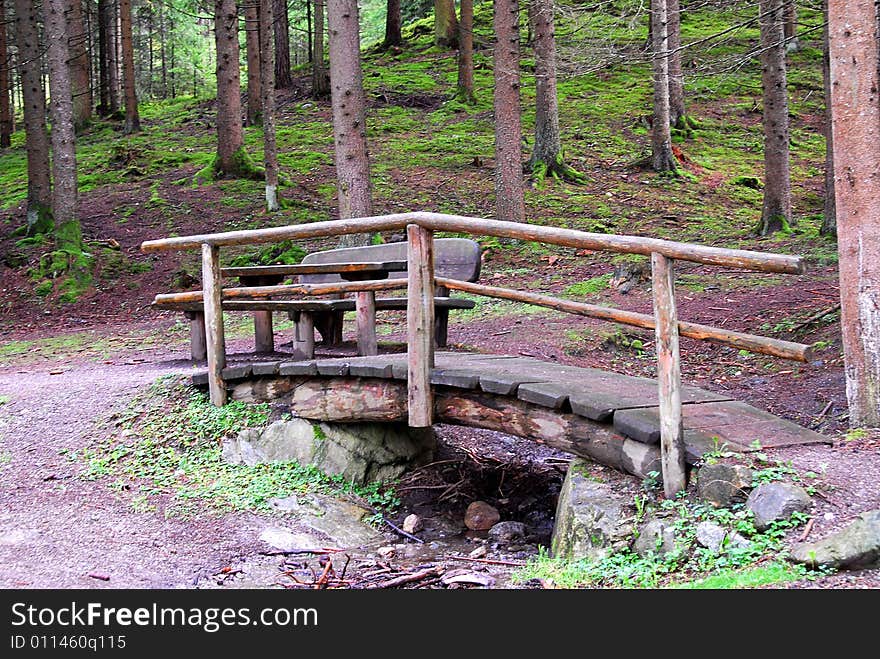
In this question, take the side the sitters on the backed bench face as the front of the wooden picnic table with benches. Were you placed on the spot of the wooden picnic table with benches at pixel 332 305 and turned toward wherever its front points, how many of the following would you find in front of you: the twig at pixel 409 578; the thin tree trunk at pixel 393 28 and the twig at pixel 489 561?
2

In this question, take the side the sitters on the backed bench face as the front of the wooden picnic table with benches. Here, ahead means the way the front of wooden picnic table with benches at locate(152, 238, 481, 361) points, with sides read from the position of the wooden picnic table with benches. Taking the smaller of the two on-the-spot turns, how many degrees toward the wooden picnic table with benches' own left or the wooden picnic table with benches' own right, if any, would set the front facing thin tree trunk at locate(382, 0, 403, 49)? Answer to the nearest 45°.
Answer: approximately 180°

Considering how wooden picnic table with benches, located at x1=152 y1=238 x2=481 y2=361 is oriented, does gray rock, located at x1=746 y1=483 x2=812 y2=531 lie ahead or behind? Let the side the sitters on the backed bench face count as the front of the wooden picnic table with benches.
ahead

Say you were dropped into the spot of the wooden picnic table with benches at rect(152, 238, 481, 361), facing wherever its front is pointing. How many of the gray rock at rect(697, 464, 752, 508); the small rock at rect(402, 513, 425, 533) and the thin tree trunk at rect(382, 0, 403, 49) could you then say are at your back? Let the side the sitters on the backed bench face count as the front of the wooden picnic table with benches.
1
